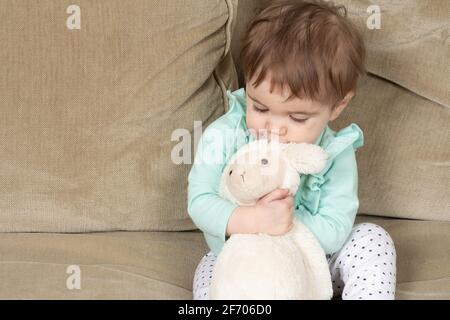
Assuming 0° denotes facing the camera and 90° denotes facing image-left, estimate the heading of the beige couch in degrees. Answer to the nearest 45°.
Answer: approximately 0°

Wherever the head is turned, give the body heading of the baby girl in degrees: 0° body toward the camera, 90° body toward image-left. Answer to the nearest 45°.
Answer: approximately 0°

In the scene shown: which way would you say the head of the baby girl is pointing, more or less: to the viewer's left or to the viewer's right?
to the viewer's left
